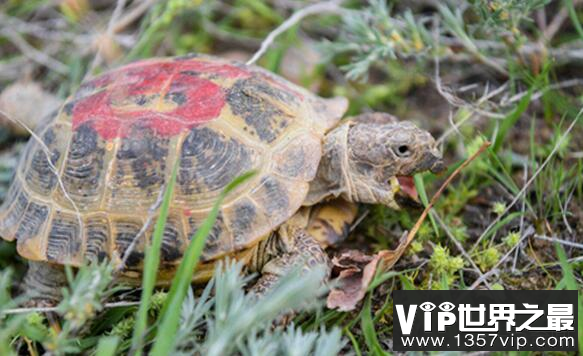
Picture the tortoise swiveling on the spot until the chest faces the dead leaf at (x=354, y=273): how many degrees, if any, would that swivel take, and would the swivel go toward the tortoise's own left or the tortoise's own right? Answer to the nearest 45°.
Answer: approximately 45° to the tortoise's own right

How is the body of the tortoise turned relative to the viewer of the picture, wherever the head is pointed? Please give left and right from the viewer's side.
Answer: facing to the right of the viewer

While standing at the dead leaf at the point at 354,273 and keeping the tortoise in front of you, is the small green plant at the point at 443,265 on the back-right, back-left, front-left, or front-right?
back-right

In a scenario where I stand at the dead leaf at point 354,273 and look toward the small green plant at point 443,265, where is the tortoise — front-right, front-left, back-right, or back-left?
back-left

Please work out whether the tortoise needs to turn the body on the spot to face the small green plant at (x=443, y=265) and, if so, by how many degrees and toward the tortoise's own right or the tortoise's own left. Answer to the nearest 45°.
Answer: approximately 45° to the tortoise's own right
